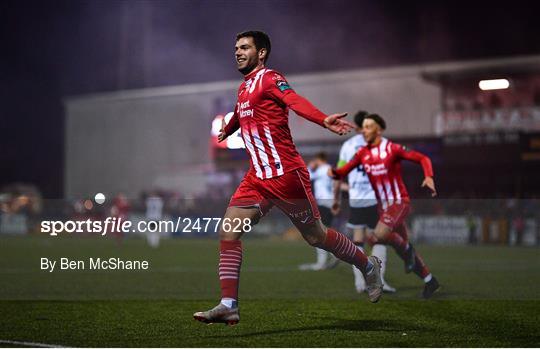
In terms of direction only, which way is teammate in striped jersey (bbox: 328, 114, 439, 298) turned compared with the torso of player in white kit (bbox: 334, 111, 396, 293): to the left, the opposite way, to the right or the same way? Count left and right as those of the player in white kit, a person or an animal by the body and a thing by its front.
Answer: the opposite way

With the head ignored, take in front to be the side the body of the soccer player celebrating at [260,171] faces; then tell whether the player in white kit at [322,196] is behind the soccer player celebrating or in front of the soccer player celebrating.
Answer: behind

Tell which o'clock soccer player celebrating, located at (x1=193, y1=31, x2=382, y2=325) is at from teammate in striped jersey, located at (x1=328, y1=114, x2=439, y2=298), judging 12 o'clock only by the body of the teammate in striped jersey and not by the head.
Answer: The soccer player celebrating is roughly at 11 o'clock from the teammate in striped jersey.

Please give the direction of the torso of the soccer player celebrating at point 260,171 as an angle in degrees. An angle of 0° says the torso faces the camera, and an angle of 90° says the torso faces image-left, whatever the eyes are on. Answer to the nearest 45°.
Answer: approximately 45°
